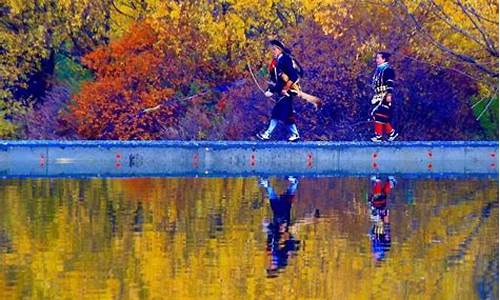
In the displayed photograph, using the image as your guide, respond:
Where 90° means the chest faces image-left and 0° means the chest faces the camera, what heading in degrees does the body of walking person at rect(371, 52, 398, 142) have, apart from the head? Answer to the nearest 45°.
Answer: approximately 90°

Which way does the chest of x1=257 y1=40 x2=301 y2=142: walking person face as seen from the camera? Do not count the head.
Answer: to the viewer's left
